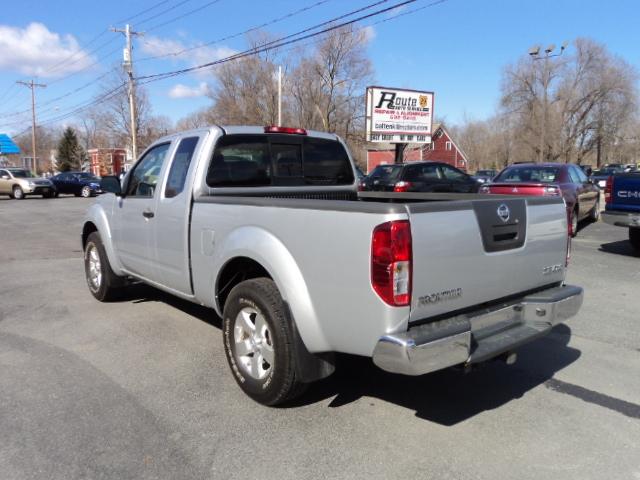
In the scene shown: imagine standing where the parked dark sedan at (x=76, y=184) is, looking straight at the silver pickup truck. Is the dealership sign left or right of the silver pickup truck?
left

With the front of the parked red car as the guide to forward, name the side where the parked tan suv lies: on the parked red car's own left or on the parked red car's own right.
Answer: on the parked red car's own left

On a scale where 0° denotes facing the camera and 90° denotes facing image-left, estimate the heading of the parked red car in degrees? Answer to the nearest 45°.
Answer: approximately 225°

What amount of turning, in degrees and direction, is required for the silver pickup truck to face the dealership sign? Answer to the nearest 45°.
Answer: approximately 45° to its right

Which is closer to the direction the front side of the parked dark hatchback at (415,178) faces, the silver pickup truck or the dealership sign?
the dealership sign

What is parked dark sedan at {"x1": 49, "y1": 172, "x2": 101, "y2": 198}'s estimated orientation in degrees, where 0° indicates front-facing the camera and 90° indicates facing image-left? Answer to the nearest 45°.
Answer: approximately 315°

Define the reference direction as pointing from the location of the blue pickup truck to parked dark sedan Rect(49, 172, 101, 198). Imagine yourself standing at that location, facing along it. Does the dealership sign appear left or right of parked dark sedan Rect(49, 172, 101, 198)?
right

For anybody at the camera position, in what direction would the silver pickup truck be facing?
facing away from the viewer and to the left of the viewer
